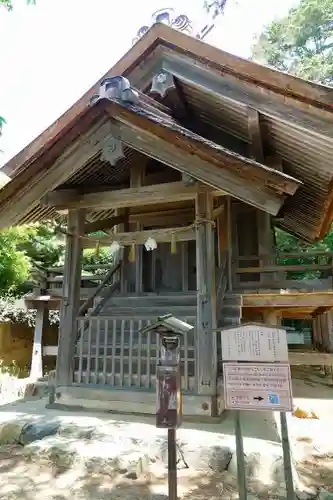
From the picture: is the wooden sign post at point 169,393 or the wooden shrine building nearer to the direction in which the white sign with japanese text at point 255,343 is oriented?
the wooden sign post

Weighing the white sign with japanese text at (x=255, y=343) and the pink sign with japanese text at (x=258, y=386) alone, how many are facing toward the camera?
2

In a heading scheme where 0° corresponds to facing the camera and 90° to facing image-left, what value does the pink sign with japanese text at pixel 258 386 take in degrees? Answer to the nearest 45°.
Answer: approximately 0°

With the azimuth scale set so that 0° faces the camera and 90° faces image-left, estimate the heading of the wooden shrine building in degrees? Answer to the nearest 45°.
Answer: approximately 45°

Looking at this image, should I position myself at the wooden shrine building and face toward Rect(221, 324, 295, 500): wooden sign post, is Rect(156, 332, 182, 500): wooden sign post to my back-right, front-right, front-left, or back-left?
front-right

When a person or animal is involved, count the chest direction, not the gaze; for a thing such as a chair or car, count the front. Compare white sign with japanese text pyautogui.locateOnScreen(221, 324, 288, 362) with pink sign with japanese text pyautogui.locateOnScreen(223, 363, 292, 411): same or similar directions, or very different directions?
same or similar directions

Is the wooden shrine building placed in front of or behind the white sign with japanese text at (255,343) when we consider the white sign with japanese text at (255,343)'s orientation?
behind

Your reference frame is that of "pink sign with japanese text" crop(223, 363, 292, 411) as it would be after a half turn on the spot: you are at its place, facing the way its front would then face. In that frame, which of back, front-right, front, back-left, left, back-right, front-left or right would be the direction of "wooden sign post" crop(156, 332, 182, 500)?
left
